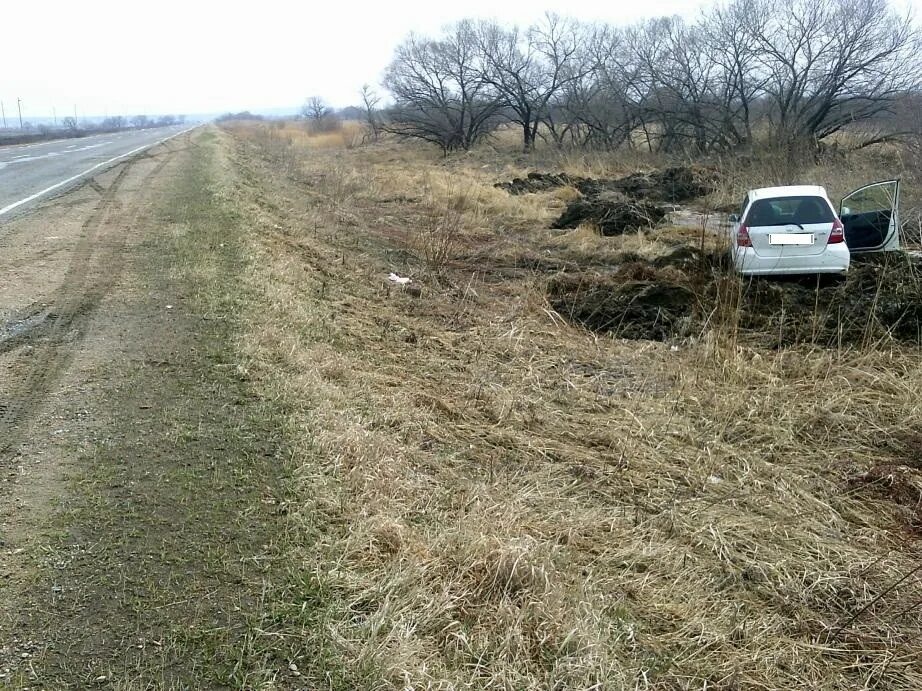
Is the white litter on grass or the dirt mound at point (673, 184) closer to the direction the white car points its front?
the dirt mound

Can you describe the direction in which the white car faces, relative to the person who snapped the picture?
facing away from the viewer

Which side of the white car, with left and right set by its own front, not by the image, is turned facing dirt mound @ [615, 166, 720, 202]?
front

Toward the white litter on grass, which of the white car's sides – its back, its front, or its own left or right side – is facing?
left

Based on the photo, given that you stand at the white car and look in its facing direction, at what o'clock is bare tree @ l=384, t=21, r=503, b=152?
The bare tree is roughly at 11 o'clock from the white car.

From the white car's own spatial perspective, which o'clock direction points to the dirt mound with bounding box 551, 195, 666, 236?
The dirt mound is roughly at 11 o'clock from the white car.

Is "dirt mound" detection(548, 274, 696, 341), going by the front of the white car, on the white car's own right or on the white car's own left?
on the white car's own left

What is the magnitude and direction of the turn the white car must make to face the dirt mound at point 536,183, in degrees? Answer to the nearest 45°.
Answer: approximately 45° to its left
